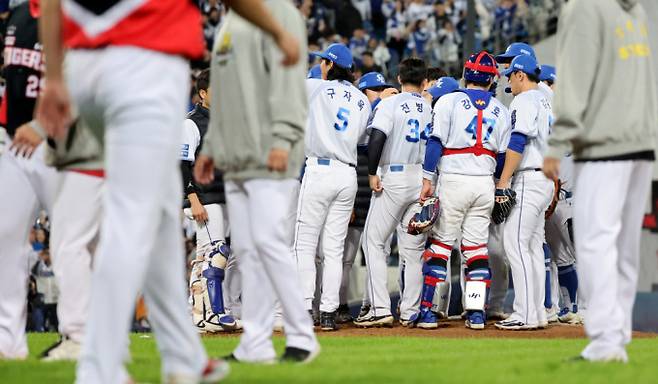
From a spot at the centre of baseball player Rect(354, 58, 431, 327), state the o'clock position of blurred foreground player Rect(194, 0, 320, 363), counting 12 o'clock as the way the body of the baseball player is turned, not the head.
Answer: The blurred foreground player is roughly at 8 o'clock from the baseball player.

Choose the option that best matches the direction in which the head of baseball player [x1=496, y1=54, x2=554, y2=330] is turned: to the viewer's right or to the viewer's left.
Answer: to the viewer's left

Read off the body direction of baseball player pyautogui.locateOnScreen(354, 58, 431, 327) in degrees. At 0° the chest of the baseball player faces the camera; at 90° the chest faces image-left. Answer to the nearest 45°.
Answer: approximately 135°

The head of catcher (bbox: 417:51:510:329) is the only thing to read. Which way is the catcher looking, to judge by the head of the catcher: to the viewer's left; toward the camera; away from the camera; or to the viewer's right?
away from the camera

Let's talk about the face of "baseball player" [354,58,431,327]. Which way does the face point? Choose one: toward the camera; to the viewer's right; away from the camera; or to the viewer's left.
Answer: away from the camera

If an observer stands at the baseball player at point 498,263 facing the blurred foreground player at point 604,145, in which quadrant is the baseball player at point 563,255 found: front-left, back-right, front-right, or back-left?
back-left

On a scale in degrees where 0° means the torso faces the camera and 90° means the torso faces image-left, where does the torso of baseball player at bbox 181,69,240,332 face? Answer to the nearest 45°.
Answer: approximately 315°

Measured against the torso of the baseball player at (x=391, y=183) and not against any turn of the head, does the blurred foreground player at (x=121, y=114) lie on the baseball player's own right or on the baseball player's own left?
on the baseball player's own left
